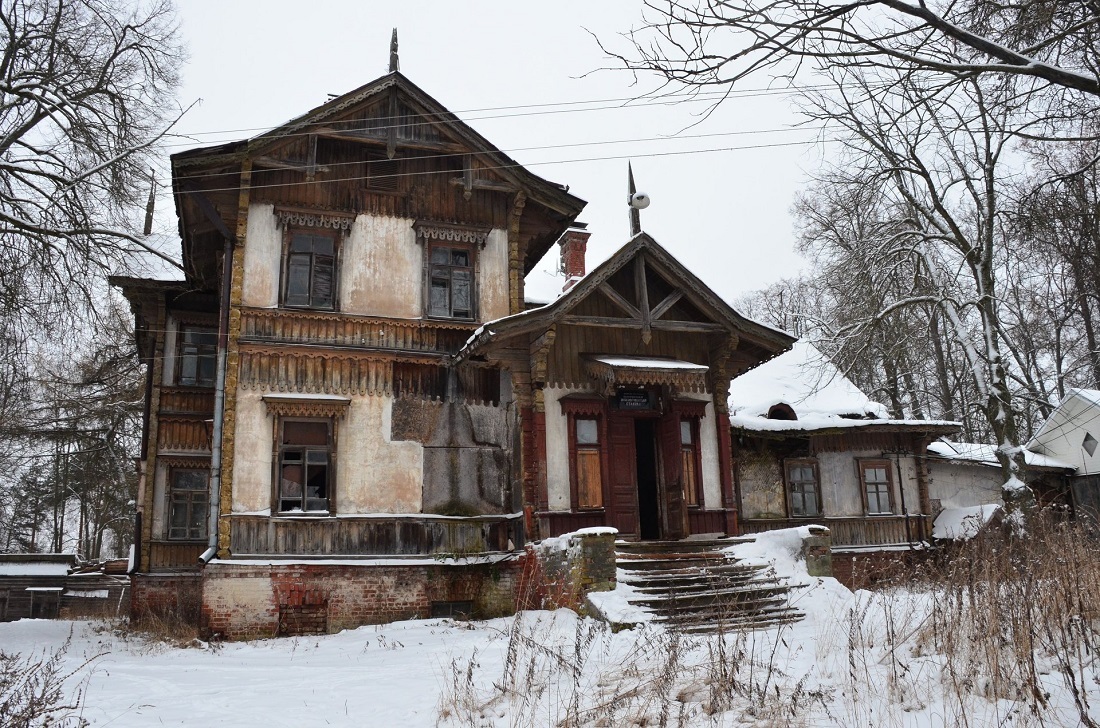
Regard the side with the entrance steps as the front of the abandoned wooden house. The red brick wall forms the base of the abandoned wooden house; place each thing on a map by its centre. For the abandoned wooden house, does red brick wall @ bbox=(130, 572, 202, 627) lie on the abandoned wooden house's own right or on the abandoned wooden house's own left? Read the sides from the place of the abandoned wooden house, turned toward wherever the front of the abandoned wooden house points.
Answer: on the abandoned wooden house's own right

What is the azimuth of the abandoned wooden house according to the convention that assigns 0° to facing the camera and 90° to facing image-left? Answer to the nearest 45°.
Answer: approximately 0°
